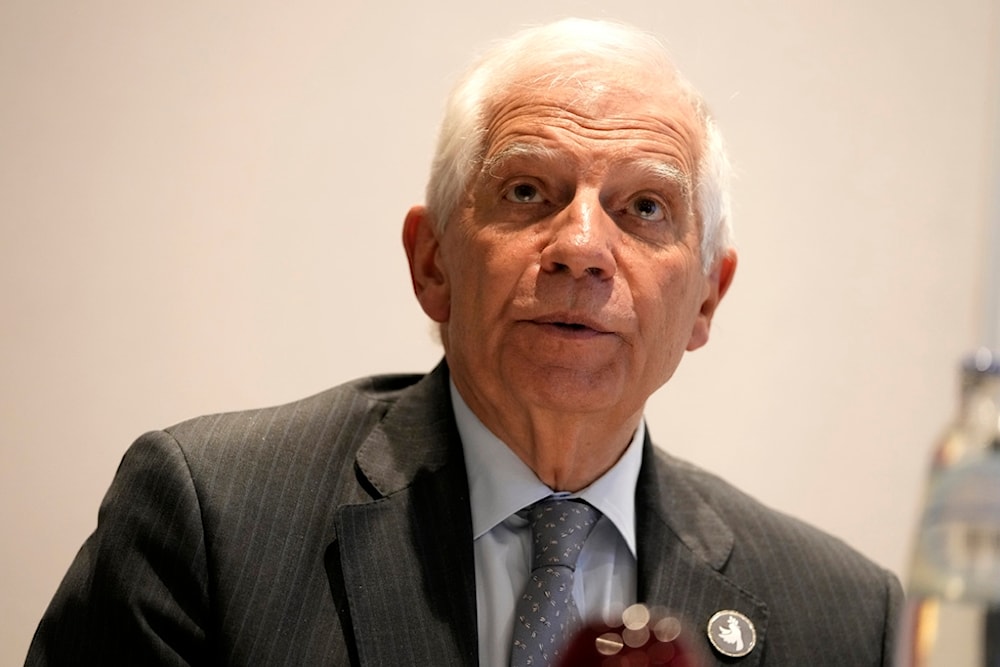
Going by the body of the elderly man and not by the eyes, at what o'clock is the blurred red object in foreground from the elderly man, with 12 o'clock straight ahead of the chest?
The blurred red object in foreground is roughly at 12 o'clock from the elderly man.

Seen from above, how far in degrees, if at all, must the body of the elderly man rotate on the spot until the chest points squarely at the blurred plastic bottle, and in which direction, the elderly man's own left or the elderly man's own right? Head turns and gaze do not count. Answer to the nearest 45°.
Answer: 0° — they already face it

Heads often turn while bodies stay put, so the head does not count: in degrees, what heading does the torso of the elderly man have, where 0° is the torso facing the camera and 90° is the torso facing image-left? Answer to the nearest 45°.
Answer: approximately 0°
